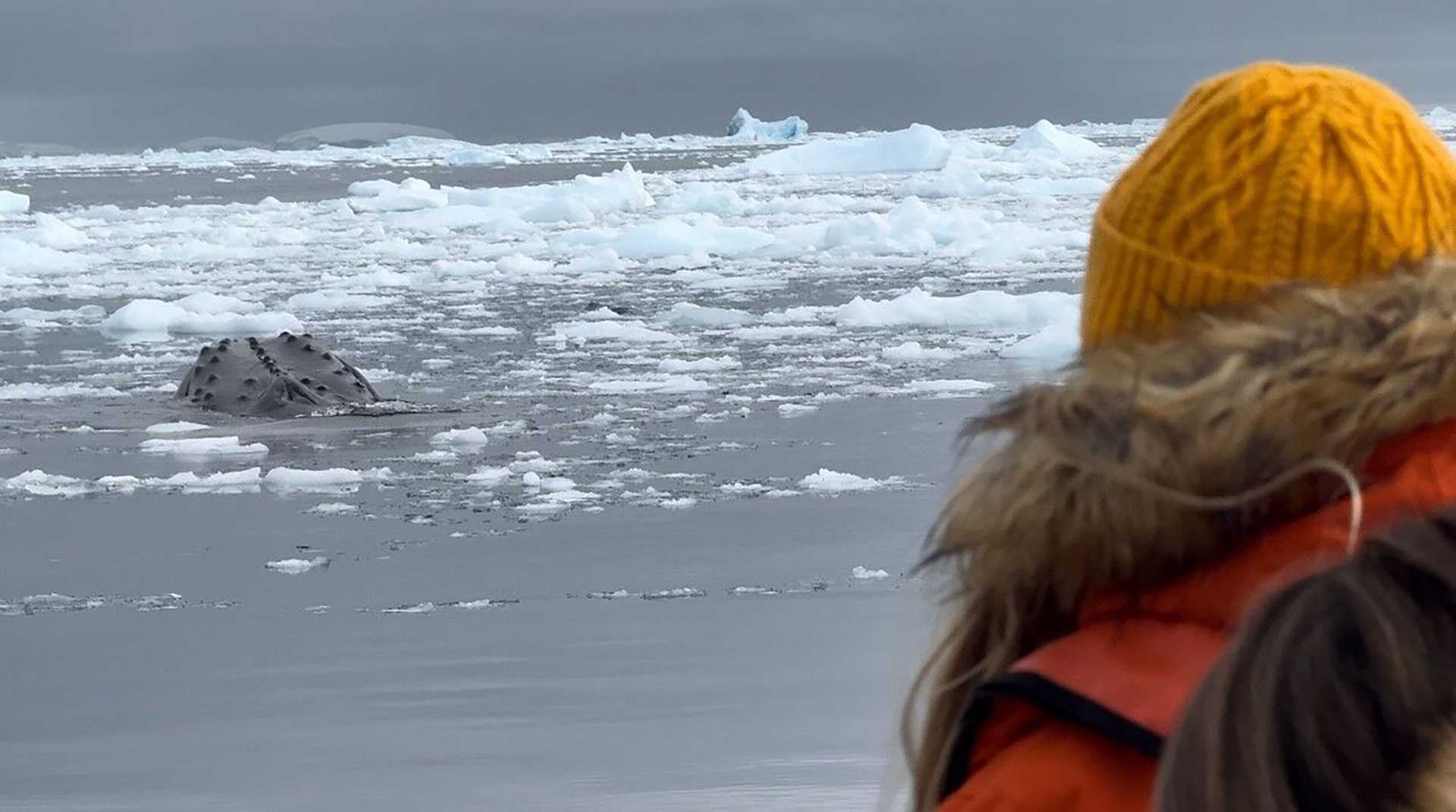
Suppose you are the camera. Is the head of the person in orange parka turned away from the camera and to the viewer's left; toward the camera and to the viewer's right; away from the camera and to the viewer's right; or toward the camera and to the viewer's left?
away from the camera and to the viewer's left

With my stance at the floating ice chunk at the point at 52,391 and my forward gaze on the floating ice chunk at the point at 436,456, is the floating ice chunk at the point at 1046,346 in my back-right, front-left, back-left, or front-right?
front-left

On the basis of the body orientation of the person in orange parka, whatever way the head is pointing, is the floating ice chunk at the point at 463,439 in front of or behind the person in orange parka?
in front

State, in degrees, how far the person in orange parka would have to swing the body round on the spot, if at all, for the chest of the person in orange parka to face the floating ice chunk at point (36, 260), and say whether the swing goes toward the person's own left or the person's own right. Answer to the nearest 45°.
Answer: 0° — they already face it

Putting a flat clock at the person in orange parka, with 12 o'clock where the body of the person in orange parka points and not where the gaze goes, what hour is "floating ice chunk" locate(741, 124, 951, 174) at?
The floating ice chunk is roughly at 1 o'clock from the person in orange parka.

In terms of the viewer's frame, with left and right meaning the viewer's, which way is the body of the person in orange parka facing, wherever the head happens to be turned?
facing away from the viewer and to the left of the viewer

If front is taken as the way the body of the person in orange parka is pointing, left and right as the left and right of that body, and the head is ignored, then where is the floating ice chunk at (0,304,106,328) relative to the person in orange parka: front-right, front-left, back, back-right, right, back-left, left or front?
front

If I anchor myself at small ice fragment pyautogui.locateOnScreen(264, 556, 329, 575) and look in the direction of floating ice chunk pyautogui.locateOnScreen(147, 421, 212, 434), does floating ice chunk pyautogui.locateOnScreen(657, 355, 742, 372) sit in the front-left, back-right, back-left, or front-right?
front-right

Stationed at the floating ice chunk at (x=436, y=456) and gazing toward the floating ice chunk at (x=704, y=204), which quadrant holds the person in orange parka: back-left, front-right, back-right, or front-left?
back-right

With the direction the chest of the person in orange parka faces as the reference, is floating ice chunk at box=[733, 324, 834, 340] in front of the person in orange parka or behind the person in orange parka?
in front

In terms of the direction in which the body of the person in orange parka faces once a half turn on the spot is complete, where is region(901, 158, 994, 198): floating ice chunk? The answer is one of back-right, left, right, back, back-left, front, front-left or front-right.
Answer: back-left

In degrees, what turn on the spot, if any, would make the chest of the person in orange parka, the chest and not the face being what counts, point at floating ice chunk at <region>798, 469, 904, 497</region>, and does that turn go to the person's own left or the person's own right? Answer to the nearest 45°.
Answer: approximately 45° to the person's own right

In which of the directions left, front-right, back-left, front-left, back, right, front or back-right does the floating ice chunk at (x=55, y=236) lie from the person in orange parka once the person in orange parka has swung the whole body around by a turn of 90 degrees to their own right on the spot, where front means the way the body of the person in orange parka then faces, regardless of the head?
left
